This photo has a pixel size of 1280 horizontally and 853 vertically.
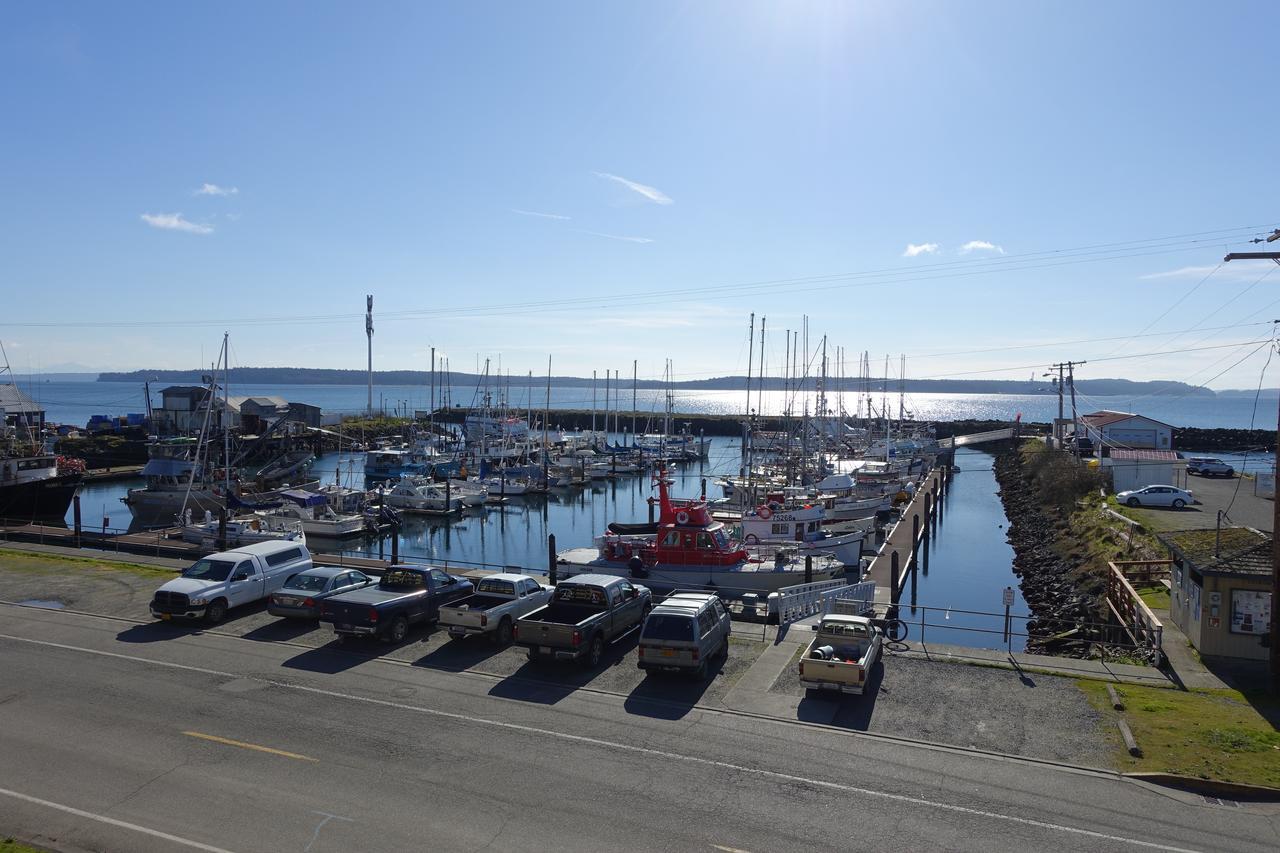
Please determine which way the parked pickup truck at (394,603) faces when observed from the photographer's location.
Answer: facing away from the viewer and to the right of the viewer

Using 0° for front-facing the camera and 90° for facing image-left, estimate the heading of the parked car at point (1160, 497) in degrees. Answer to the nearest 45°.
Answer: approximately 90°

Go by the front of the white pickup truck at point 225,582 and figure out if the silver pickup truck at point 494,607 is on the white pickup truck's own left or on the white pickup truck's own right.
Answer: on the white pickup truck's own left

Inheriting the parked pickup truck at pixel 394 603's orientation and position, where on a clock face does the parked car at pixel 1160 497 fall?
the parked car at pixel 1160 497 is roughly at 1 o'clock from the parked pickup truck at pixel 394 603.

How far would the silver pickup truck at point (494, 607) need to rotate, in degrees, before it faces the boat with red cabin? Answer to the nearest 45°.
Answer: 0° — it already faces it

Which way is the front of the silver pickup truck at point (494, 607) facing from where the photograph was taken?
facing away from the viewer and to the right of the viewer

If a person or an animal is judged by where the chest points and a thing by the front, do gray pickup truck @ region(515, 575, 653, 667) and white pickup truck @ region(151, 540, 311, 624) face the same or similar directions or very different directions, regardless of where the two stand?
very different directions

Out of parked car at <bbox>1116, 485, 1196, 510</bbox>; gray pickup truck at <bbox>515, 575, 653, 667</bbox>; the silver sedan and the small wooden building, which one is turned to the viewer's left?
the parked car

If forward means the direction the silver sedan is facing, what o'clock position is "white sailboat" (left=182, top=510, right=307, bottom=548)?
The white sailboat is roughly at 10 o'clock from the silver sedan.

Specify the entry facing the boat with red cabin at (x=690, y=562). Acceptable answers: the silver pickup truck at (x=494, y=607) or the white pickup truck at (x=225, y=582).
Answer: the silver pickup truck

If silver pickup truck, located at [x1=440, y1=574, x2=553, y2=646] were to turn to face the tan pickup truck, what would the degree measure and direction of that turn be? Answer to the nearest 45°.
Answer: approximately 90° to its right
